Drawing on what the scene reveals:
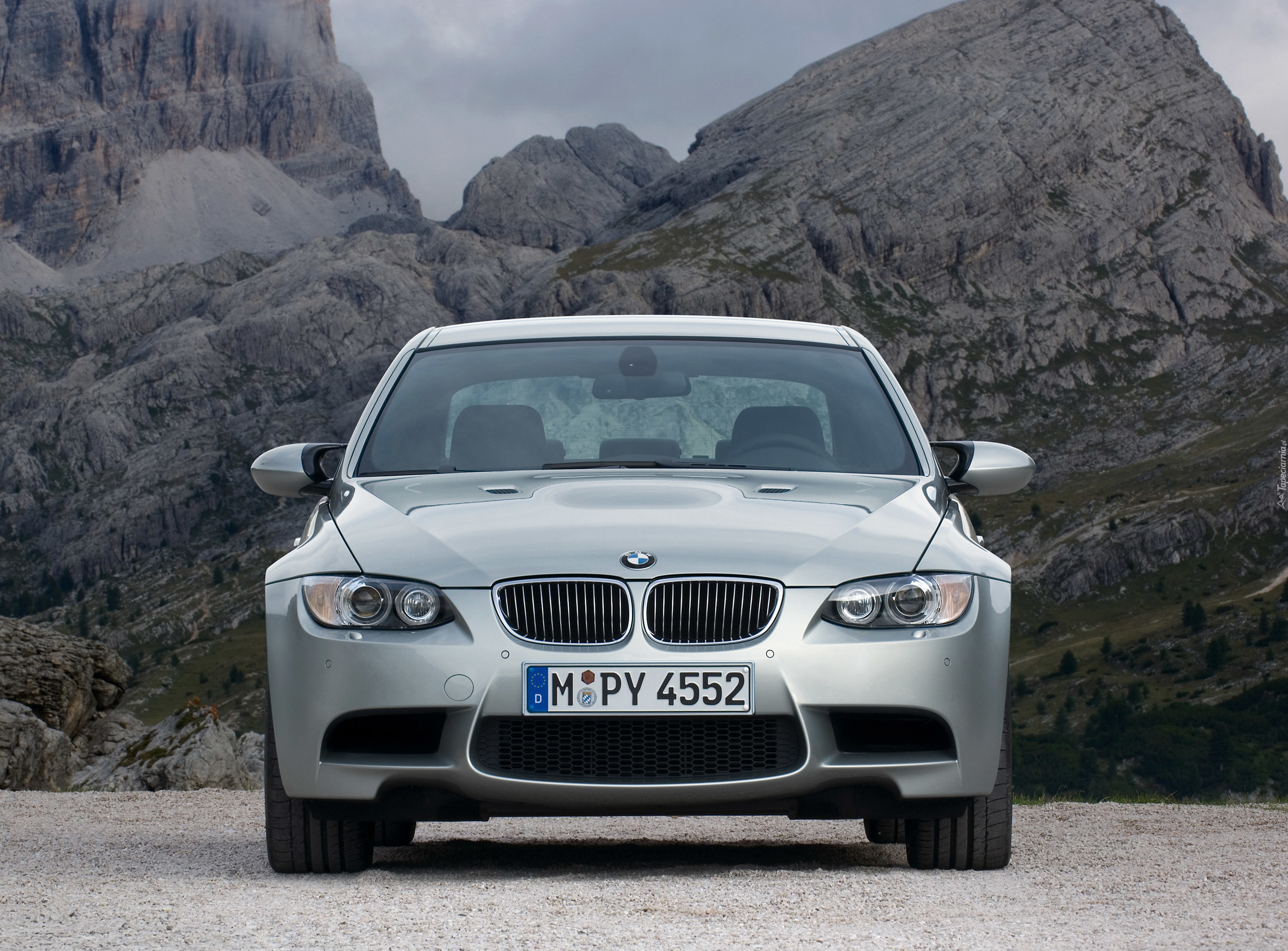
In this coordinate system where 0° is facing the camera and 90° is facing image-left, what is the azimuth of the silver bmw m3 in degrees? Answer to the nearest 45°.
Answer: approximately 0°

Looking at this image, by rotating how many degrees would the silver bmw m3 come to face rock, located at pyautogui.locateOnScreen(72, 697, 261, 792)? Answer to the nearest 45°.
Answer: approximately 135° to its right

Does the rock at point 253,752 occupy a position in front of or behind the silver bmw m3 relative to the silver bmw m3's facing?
behind

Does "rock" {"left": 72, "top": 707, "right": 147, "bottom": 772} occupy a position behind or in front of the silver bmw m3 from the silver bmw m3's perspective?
behind

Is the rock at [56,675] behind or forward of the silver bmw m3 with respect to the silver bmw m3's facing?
behind

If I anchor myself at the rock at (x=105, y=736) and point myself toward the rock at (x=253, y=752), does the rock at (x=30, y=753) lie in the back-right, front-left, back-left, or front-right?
back-right

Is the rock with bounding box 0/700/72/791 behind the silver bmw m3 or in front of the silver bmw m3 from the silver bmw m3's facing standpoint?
behind
